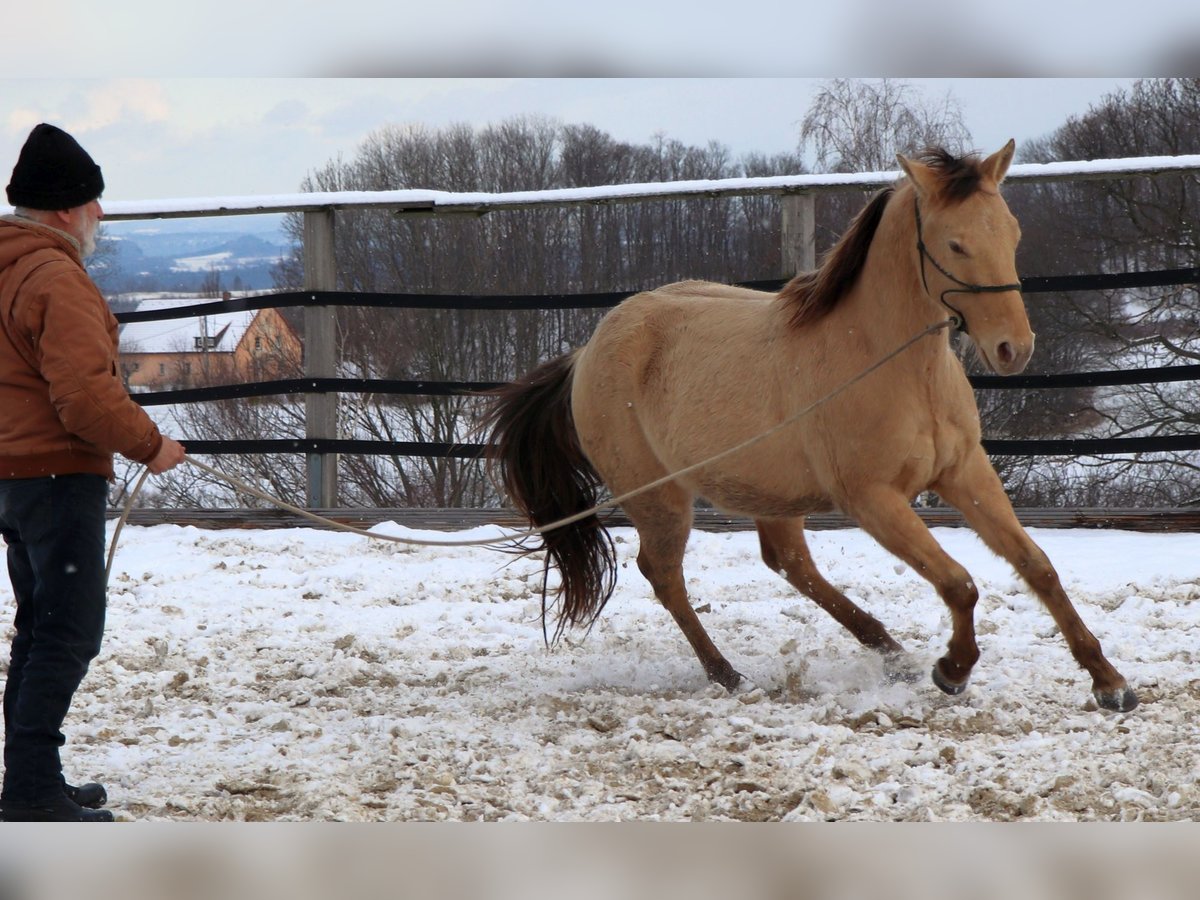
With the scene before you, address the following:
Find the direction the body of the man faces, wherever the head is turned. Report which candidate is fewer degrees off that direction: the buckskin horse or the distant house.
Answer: the buckskin horse

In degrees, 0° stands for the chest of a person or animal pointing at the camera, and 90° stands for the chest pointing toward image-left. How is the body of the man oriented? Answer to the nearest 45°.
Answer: approximately 270°

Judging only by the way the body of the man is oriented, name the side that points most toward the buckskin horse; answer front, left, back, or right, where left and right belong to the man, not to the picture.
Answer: front

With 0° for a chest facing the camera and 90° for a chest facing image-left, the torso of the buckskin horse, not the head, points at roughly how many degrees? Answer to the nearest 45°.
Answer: approximately 315°

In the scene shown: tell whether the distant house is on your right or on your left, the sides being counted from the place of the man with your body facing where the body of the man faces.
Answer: on your left

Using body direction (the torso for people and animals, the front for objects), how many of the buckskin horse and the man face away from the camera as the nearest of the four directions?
0
